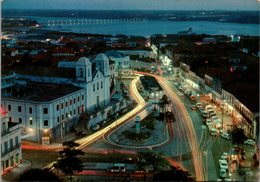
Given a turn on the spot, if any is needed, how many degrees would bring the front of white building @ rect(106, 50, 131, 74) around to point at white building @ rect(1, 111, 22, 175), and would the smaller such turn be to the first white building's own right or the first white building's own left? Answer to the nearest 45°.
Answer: approximately 45° to the first white building's own right

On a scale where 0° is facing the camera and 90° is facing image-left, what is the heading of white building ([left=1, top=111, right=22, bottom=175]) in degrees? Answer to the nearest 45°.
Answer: approximately 315°

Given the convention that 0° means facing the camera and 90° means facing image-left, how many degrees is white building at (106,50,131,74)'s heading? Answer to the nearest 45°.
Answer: approximately 315°

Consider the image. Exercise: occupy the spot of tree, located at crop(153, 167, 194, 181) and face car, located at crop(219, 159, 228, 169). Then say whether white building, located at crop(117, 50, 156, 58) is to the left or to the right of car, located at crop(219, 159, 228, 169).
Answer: left

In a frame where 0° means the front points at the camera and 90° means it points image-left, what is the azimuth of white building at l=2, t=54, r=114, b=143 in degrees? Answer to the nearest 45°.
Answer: approximately 315°

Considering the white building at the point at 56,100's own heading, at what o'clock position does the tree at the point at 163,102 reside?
The tree is roughly at 10 o'clock from the white building.

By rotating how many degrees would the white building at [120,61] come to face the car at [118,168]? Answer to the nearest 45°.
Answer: approximately 45° to its right

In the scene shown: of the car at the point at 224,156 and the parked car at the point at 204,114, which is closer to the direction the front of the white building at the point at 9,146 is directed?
the car
